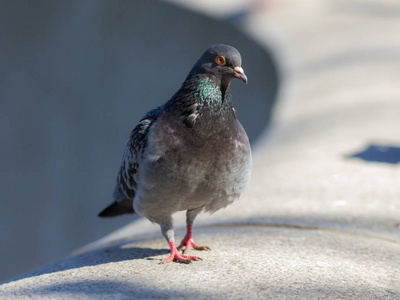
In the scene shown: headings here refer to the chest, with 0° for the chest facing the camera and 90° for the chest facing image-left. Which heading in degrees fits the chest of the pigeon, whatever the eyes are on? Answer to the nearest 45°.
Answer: approximately 315°
